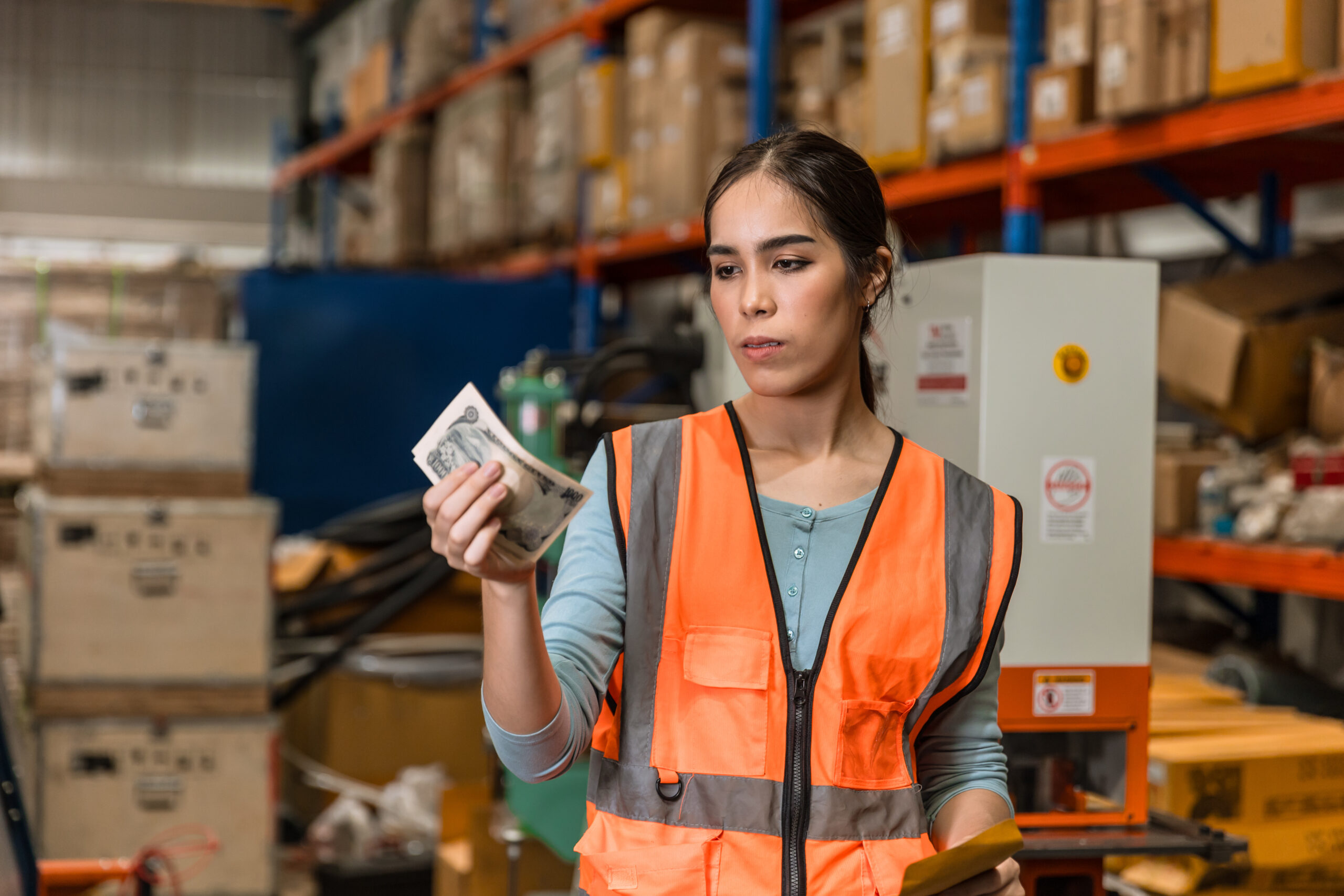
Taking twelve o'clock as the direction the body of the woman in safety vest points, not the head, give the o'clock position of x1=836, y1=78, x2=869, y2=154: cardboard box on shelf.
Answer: The cardboard box on shelf is roughly at 6 o'clock from the woman in safety vest.

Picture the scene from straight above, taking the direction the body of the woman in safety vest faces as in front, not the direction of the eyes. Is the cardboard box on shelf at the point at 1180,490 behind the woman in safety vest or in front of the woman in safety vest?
behind

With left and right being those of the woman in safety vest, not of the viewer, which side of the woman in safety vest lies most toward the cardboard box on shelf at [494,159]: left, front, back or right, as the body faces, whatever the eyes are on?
back

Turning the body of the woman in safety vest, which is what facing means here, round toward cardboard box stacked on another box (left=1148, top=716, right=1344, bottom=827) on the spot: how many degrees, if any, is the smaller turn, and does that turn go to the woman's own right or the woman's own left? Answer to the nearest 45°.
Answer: approximately 135° to the woman's own left

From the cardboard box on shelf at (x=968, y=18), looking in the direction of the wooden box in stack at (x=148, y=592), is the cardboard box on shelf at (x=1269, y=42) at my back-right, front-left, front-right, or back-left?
back-left

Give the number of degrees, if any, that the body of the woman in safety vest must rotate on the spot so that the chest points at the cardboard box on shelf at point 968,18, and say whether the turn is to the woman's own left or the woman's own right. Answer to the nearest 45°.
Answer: approximately 180°

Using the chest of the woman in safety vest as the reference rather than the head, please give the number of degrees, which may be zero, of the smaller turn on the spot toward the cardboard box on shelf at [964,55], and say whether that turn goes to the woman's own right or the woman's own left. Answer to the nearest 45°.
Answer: approximately 180°

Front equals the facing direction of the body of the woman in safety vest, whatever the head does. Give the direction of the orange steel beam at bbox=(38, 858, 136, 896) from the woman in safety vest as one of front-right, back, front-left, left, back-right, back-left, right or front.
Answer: back-right

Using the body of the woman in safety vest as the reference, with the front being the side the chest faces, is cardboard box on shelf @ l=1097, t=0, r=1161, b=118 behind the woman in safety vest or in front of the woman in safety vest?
behind

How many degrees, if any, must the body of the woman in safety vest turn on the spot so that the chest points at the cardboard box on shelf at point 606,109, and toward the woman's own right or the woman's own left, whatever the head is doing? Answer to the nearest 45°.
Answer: approximately 180°

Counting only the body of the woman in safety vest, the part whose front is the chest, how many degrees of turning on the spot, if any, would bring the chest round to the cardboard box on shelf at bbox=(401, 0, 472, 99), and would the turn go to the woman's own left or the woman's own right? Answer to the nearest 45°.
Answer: approximately 180°

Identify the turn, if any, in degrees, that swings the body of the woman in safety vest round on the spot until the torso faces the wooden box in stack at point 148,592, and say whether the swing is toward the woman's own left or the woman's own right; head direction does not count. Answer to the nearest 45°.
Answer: approximately 135° to the woman's own right

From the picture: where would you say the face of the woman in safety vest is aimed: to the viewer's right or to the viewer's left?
to the viewer's left

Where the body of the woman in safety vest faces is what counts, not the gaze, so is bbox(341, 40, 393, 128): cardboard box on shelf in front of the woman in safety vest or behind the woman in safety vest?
behind

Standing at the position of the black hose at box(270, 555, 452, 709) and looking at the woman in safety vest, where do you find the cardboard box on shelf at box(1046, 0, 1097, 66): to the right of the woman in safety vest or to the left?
left

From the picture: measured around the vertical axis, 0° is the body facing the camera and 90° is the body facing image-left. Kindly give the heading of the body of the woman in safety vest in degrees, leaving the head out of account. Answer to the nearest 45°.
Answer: approximately 0°

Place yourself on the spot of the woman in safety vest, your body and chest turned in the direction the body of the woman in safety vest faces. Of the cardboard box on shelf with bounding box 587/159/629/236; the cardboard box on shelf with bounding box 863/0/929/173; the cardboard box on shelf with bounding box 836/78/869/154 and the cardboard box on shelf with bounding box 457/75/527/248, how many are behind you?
4
